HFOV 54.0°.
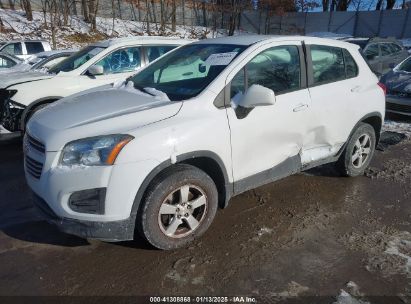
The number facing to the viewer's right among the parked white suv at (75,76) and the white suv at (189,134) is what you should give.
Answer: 0

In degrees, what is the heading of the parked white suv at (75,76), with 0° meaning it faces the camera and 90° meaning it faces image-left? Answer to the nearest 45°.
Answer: approximately 45°

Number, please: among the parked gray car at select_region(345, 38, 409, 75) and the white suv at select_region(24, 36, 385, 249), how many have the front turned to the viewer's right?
0

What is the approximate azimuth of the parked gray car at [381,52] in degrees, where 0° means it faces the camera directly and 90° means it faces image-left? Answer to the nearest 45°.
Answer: approximately 45°

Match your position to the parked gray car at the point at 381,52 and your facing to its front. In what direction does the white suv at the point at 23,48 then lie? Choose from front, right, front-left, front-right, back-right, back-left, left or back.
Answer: front-right

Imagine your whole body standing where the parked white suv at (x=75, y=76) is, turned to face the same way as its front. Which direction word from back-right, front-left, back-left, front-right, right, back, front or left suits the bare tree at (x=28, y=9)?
back-right

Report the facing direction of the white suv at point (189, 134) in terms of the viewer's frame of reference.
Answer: facing the viewer and to the left of the viewer

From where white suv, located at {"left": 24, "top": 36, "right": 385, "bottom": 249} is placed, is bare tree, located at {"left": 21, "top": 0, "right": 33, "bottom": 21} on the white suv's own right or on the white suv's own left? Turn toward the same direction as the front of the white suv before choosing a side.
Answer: on the white suv's own right

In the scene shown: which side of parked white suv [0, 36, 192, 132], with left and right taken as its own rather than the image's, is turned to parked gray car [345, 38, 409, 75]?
back

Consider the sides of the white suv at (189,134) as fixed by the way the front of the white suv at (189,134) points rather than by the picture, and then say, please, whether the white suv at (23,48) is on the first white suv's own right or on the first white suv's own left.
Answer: on the first white suv's own right

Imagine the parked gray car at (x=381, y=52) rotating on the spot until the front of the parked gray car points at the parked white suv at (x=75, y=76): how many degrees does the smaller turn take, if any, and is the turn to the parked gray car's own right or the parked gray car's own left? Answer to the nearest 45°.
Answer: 0° — it already faces it

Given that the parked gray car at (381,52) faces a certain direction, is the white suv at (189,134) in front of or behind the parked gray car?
in front
